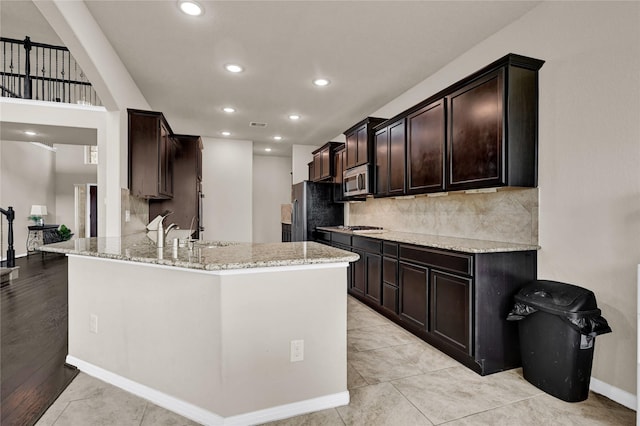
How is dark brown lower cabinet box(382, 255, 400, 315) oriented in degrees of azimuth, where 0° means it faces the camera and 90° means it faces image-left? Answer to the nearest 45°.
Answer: approximately 45°

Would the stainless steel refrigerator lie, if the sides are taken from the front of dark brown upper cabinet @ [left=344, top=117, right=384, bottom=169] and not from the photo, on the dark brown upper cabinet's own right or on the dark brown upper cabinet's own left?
on the dark brown upper cabinet's own right

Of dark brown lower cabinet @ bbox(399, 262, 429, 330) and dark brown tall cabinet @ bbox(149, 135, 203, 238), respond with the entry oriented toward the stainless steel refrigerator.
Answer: the dark brown tall cabinet
